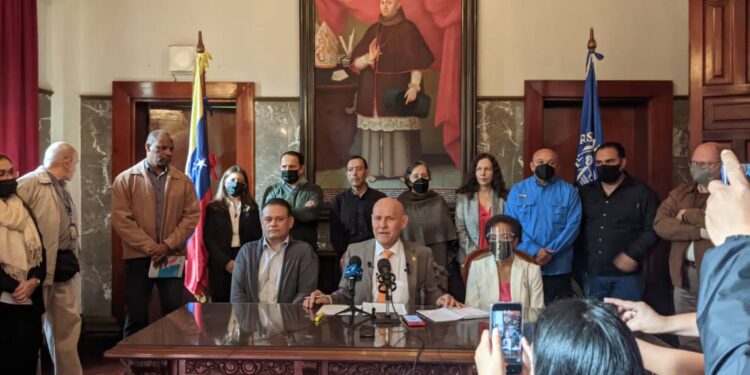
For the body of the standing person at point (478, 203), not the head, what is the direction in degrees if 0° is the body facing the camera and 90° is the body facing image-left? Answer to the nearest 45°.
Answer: approximately 0°

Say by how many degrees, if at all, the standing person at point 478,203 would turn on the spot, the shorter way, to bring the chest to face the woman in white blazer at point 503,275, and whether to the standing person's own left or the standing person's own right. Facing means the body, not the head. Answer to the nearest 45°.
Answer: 0° — they already face them

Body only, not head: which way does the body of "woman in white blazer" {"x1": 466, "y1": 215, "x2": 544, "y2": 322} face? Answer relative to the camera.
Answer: toward the camera

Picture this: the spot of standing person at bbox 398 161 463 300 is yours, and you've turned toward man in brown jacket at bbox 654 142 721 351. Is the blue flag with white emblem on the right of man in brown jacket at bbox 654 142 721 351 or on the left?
left

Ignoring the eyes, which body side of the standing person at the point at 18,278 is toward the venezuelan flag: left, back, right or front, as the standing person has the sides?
left

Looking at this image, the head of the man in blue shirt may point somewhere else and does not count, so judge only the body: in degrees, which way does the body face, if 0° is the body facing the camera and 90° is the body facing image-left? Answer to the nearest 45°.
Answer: approximately 0°

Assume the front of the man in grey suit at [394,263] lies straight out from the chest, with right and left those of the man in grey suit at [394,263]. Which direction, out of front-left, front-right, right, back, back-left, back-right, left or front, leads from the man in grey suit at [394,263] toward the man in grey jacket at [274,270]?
right

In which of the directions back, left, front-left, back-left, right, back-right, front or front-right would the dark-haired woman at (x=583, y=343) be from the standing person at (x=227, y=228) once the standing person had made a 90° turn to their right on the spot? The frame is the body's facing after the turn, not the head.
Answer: left

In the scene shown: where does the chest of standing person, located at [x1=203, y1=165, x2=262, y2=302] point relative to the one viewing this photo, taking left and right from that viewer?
facing the viewer

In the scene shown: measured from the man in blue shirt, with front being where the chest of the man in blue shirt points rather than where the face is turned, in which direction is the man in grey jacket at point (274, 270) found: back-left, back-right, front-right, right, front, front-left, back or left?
front-right
